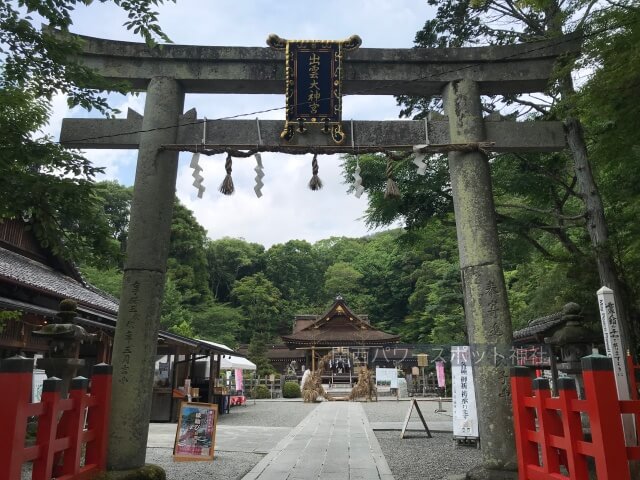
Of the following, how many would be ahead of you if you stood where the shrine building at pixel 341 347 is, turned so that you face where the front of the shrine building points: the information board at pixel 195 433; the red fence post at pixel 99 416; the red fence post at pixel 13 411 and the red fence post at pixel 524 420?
4

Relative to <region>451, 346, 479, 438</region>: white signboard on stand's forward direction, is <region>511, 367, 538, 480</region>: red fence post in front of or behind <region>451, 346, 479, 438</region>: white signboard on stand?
in front

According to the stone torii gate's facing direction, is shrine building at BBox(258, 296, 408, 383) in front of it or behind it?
behind

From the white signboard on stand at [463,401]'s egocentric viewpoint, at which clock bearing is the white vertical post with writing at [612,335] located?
The white vertical post with writing is roughly at 11 o'clock from the white signboard on stand.

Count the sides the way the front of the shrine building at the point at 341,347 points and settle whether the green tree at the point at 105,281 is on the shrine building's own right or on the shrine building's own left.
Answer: on the shrine building's own right

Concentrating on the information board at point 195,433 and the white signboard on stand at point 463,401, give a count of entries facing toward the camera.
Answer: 2

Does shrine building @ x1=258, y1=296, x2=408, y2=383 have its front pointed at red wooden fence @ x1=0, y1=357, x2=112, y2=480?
yes

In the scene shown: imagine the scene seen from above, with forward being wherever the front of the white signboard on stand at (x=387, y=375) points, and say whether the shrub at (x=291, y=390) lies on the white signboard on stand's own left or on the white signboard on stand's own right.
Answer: on the white signboard on stand's own right

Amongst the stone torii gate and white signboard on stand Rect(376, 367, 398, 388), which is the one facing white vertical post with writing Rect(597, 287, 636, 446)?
the white signboard on stand

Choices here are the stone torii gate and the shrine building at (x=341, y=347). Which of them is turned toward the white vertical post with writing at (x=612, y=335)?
the shrine building

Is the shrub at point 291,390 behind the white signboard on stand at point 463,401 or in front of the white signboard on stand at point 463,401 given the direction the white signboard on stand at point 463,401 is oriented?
behind

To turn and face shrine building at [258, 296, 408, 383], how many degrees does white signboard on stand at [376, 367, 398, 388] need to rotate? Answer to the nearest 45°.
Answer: approximately 135° to its right
